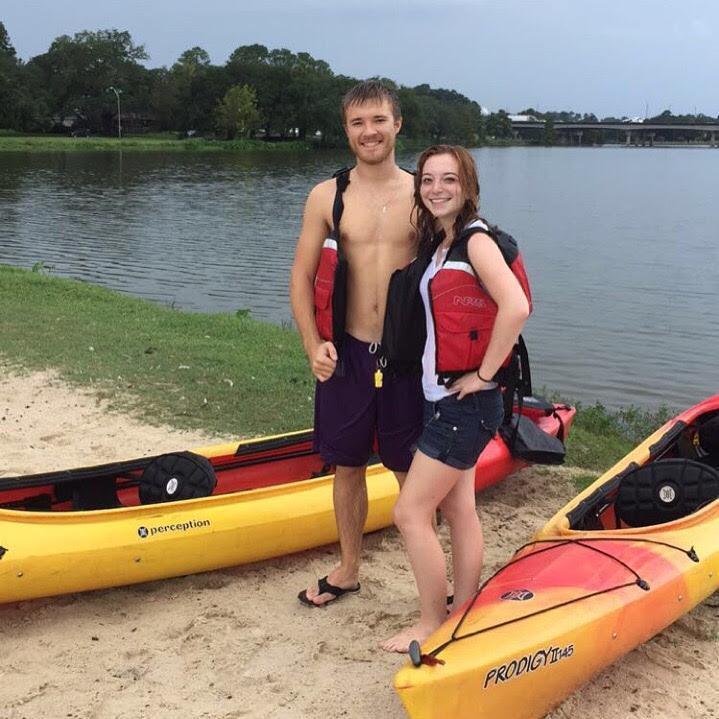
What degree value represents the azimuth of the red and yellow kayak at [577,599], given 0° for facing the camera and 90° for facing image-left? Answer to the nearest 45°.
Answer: approximately 45°

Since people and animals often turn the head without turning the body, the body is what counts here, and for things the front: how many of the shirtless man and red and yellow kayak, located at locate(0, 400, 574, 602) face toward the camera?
1
